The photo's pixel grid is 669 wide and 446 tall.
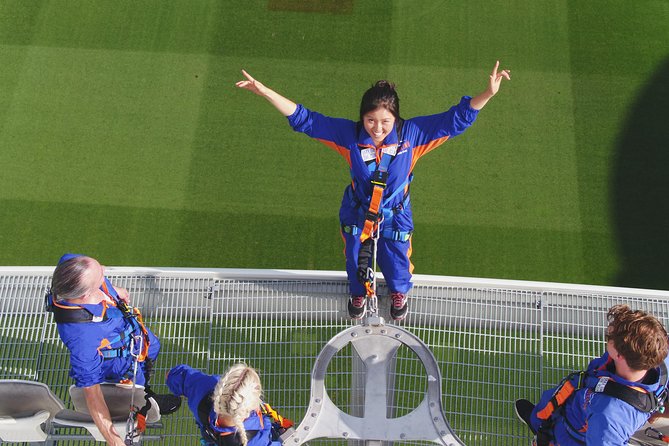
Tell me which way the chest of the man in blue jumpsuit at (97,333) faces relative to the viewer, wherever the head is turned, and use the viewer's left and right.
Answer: facing to the right of the viewer

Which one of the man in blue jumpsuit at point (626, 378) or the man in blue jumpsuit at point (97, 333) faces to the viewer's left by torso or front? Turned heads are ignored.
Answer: the man in blue jumpsuit at point (626, 378)

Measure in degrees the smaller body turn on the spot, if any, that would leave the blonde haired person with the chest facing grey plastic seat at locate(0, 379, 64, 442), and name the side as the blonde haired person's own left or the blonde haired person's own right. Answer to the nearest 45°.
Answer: approximately 45° to the blonde haired person's own left

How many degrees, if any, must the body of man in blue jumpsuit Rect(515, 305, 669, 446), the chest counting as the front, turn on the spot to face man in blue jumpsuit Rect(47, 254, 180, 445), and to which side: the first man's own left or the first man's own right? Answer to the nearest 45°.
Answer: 0° — they already face them

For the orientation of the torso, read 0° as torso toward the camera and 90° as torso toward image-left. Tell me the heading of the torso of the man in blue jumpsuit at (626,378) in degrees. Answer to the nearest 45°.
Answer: approximately 90°

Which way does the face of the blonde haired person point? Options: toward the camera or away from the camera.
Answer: away from the camera

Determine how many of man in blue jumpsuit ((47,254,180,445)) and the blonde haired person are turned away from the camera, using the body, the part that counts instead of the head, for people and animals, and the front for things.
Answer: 1

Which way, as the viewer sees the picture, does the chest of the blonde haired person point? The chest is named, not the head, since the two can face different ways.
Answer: away from the camera

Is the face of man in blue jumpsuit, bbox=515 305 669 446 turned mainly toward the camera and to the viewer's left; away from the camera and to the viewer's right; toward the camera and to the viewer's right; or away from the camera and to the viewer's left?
away from the camera and to the viewer's left

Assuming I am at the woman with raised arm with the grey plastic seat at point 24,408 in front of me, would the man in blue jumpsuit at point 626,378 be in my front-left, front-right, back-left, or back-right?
back-left
